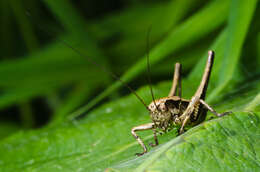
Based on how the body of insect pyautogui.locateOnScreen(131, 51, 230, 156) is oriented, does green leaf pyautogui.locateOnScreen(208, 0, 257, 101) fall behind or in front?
behind
